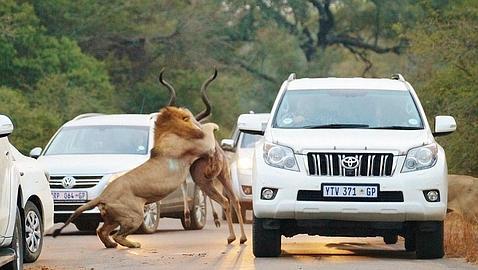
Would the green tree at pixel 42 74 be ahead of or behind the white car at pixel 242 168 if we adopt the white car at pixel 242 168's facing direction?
behind

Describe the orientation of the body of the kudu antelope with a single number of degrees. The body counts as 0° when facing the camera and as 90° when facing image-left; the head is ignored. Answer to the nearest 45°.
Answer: approximately 135°

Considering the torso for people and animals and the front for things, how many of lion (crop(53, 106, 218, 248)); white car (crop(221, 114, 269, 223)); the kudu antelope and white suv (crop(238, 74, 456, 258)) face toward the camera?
2

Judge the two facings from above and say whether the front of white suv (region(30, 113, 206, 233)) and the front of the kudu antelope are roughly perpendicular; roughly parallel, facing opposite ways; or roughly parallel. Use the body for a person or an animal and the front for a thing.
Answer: roughly perpendicular

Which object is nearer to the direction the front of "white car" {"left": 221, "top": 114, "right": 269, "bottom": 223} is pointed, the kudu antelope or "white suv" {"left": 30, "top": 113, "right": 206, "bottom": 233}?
the kudu antelope

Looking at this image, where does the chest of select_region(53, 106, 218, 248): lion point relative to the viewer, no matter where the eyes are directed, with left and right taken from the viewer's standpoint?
facing to the right of the viewer

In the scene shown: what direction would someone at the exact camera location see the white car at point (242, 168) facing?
facing the viewer

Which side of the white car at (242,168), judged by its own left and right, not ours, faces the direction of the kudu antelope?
front
